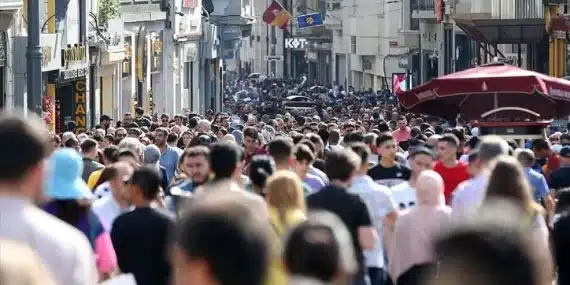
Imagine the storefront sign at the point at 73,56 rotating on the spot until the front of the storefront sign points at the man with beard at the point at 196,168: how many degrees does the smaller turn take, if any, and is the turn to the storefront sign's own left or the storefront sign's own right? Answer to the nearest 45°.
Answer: approximately 45° to the storefront sign's own right

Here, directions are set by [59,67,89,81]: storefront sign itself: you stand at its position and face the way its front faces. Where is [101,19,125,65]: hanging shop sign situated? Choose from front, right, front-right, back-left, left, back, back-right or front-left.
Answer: back-left

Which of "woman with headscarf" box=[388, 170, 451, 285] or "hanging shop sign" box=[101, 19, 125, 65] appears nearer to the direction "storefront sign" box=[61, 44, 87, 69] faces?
the woman with headscarf

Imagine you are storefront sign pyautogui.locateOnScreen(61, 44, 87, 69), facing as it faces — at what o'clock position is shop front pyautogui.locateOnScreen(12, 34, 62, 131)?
The shop front is roughly at 2 o'clock from the storefront sign.

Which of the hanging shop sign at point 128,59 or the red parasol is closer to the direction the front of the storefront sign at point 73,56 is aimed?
the red parasol

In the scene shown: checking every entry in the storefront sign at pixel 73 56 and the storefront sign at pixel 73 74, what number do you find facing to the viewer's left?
0

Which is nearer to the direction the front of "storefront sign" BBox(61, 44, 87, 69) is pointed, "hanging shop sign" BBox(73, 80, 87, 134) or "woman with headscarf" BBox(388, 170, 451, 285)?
the woman with headscarf

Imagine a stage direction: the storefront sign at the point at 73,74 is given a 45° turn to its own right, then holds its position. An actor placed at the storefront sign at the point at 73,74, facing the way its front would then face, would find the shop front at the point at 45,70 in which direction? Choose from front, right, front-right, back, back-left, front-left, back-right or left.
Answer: front

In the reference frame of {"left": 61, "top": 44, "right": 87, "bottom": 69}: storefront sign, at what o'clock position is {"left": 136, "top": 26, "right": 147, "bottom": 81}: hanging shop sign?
The hanging shop sign is roughly at 8 o'clock from the storefront sign.

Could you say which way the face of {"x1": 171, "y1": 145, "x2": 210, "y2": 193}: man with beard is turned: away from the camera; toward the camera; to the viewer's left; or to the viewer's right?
toward the camera

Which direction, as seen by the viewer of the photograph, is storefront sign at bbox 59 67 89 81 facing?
facing the viewer and to the right of the viewer

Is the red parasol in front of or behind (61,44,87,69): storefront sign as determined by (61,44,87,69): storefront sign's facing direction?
in front

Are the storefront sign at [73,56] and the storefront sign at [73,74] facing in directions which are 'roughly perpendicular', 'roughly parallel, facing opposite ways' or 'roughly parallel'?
roughly parallel
